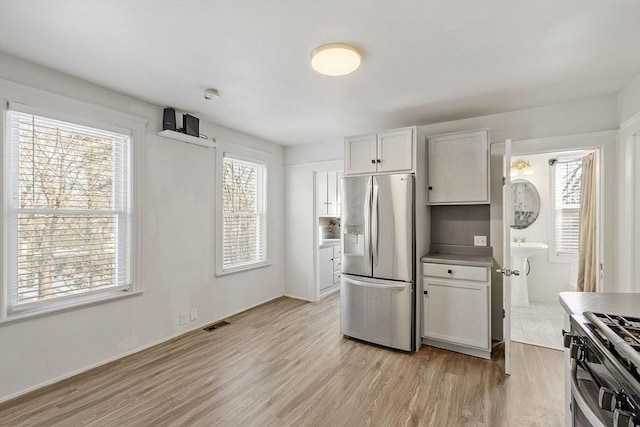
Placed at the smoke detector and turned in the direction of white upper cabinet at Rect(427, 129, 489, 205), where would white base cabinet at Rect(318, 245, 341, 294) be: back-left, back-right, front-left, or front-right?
front-left

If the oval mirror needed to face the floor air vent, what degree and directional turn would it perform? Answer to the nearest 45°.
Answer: approximately 45° to its right

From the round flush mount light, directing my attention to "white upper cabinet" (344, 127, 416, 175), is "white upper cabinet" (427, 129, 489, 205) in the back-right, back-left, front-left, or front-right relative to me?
front-right

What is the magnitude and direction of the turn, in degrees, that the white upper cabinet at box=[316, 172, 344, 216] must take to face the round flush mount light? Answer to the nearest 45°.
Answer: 0° — it already faces it

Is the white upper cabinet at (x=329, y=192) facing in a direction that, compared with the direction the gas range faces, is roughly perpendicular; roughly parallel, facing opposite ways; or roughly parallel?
roughly perpendicular

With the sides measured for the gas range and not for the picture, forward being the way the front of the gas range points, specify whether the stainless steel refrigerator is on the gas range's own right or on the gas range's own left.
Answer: on the gas range's own right

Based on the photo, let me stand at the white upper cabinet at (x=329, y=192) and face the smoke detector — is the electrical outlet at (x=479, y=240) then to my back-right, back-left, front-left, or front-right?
front-left

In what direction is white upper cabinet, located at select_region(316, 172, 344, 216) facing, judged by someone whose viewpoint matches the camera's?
facing the viewer

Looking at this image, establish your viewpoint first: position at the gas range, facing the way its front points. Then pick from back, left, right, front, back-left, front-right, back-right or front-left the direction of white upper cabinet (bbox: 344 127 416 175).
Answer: right

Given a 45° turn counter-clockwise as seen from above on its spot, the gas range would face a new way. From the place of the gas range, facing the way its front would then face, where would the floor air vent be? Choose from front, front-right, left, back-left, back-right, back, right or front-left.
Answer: right

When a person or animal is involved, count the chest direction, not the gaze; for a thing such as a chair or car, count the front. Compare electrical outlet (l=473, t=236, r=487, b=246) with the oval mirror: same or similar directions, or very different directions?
same or similar directions

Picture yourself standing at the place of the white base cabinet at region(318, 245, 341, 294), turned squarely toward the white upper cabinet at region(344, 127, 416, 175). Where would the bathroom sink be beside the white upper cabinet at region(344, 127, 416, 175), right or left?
left
